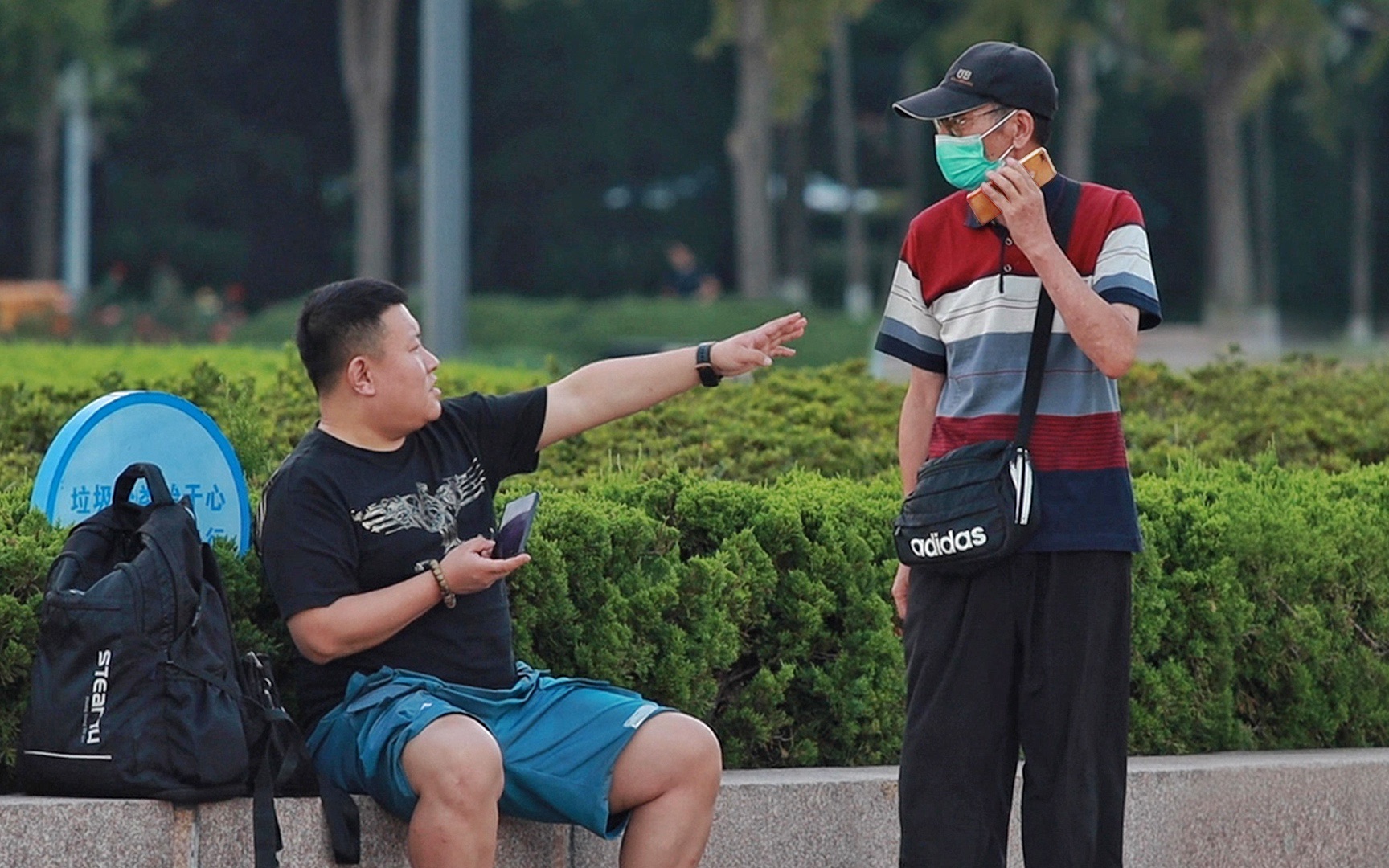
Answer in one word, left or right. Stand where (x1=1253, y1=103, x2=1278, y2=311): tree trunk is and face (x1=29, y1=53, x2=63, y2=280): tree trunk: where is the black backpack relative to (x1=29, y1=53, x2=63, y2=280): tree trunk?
left

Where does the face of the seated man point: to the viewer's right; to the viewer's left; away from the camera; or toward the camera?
to the viewer's right

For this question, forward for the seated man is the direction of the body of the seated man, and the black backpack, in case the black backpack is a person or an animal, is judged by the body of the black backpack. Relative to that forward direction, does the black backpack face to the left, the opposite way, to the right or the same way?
to the right

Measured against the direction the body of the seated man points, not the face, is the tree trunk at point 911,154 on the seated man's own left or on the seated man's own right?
on the seated man's own left

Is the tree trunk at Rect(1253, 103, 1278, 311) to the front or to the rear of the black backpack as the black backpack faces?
to the rear

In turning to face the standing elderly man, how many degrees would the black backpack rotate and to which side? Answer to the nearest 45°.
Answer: approximately 135° to its left

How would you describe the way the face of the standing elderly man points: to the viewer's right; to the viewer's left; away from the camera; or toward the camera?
to the viewer's left

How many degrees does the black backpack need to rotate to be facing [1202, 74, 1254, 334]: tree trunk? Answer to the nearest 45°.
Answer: approximately 180°

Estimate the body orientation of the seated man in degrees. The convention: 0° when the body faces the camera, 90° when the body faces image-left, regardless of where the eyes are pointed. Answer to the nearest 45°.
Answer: approximately 315°

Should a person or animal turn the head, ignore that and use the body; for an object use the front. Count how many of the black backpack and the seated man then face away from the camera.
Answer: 0
